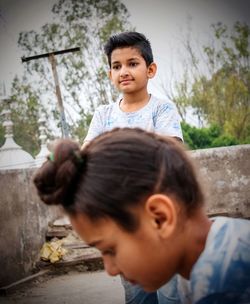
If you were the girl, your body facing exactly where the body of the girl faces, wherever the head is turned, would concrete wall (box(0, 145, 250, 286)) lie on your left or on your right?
on your right

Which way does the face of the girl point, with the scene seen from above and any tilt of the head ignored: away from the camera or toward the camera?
toward the camera

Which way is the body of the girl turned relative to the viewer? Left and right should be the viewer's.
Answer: facing to the left of the viewer

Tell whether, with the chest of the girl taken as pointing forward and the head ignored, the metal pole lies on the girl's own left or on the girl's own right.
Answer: on the girl's own right

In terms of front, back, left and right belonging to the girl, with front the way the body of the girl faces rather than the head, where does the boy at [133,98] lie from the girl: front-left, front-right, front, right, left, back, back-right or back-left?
right
